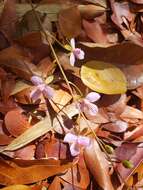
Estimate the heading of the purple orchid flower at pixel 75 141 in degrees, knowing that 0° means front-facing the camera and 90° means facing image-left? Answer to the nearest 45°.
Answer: approximately 0°
